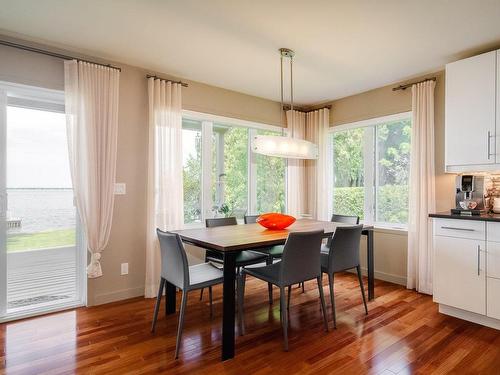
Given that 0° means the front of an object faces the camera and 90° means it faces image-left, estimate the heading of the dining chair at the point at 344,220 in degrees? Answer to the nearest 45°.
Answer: approximately 45°

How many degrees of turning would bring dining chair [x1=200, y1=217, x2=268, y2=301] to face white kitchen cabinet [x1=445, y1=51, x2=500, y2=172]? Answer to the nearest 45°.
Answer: approximately 45° to its left

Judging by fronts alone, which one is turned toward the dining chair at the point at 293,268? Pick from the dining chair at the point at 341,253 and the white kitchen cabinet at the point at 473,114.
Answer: the white kitchen cabinet

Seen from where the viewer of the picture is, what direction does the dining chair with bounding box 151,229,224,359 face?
facing away from the viewer and to the right of the viewer

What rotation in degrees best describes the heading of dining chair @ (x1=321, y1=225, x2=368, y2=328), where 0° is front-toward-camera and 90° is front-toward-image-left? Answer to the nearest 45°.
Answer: approximately 135°

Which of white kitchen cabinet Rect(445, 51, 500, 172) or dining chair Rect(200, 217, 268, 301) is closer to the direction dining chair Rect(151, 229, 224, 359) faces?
the dining chair

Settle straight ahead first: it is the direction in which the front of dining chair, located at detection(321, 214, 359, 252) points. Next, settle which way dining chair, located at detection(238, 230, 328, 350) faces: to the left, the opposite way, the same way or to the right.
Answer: to the right

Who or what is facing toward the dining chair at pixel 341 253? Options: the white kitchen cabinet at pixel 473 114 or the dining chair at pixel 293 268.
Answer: the white kitchen cabinet

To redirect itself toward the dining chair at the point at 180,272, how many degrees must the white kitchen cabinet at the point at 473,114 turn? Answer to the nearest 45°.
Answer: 0° — it already faces it
